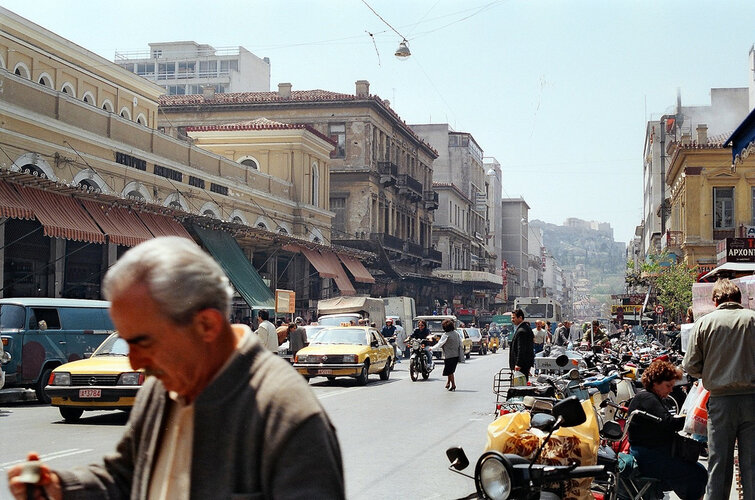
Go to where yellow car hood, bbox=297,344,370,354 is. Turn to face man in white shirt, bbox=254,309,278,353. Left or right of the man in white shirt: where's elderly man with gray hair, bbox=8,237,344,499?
left

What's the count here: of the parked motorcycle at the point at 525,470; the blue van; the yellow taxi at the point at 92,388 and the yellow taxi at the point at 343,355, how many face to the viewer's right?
0

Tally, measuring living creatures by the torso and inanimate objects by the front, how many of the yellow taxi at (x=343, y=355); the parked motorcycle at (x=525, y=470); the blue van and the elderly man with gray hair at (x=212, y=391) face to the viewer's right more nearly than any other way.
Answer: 0

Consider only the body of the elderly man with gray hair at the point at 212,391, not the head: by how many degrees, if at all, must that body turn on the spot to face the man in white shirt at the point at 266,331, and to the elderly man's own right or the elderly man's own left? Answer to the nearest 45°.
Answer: approximately 135° to the elderly man's own right

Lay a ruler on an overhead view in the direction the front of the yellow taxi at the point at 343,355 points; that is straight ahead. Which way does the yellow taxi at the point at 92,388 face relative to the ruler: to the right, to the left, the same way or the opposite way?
the same way

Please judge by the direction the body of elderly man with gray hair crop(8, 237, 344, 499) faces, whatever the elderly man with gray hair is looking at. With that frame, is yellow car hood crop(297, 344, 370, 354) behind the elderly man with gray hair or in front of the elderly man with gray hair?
behind

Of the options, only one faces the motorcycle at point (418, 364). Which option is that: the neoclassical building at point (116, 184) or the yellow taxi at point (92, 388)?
the neoclassical building

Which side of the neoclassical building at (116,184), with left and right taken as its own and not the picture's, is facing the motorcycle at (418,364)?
front

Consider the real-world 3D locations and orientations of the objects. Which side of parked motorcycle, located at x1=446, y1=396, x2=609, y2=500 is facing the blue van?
right

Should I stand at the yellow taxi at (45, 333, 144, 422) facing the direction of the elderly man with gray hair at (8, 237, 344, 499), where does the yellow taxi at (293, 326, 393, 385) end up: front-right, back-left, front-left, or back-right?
back-left

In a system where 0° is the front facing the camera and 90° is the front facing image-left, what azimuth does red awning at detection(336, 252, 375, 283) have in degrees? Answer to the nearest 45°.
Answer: approximately 315°

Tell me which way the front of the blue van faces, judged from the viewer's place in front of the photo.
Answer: facing the viewer and to the left of the viewer

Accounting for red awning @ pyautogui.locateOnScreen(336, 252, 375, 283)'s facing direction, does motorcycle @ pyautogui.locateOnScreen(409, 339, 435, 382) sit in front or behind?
in front

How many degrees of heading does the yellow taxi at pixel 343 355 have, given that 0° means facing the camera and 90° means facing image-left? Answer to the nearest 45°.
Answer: approximately 45°

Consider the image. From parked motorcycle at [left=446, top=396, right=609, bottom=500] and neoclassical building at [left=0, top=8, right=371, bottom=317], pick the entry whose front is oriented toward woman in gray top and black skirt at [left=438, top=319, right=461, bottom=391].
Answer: the neoclassical building

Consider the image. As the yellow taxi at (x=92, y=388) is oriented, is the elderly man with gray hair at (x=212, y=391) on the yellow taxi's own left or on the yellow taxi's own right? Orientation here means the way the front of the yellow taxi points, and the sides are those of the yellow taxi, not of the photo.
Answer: on the yellow taxi's own left

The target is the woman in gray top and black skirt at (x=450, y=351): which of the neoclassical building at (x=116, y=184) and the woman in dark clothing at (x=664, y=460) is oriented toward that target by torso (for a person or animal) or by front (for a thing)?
the neoclassical building
